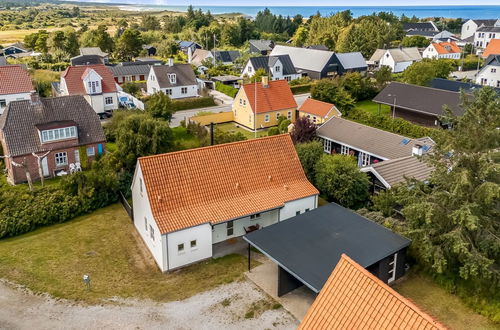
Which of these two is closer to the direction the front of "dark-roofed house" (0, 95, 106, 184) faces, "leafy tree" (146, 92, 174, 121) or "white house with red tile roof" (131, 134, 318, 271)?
the white house with red tile roof

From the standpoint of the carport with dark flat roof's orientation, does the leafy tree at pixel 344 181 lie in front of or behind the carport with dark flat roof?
behind

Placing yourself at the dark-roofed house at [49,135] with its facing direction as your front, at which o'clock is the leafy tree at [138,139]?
The leafy tree is roughly at 10 o'clock from the dark-roofed house.

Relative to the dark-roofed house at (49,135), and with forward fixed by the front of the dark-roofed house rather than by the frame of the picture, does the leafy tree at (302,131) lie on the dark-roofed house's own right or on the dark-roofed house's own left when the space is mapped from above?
on the dark-roofed house's own left

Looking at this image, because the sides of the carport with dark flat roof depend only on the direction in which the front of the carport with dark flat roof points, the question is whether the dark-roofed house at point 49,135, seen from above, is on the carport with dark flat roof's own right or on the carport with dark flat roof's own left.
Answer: on the carport with dark flat roof's own right

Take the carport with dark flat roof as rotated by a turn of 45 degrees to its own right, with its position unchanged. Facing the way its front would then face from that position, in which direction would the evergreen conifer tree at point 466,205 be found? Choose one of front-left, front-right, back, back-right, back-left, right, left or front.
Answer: back

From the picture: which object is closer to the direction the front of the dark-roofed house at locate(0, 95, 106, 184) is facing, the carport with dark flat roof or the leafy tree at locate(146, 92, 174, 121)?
the carport with dark flat roof

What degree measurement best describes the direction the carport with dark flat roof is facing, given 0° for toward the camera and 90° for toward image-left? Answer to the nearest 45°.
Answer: approximately 45°

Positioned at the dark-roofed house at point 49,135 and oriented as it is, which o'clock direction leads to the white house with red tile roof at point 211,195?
The white house with red tile roof is roughly at 11 o'clock from the dark-roofed house.

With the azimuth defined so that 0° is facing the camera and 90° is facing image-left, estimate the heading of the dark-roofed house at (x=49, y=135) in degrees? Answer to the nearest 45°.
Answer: approximately 0°

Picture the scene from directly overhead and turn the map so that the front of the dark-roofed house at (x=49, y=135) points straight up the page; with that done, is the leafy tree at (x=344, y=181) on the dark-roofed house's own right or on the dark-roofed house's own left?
on the dark-roofed house's own left

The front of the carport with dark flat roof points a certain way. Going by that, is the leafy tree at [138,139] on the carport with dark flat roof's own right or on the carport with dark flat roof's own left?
on the carport with dark flat roof's own right
